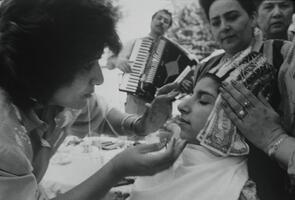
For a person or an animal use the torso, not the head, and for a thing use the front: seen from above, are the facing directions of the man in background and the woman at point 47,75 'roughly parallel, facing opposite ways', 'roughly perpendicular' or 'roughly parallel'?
roughly perpendicular

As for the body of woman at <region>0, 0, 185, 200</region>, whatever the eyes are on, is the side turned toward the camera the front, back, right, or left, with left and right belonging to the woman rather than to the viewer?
right

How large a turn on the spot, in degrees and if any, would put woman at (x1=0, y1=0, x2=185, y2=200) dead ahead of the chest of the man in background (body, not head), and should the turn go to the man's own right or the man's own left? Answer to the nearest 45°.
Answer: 0° — they already face them

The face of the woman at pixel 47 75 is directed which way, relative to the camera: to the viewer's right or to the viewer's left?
to the viewer's right

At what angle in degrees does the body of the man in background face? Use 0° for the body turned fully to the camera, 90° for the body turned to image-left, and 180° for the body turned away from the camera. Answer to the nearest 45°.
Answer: approximately 0°

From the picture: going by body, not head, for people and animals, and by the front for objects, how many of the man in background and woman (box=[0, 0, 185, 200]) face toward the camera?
1

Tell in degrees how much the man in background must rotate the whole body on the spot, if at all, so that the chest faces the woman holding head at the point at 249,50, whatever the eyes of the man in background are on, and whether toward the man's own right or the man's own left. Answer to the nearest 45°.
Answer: approximately 45° to the man's own left
